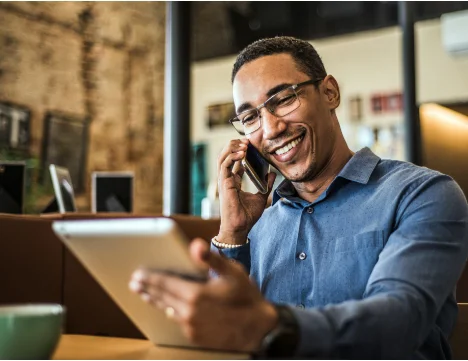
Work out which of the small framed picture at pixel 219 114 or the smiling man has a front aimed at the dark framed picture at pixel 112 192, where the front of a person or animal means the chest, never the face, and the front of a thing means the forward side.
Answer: the small framed picture

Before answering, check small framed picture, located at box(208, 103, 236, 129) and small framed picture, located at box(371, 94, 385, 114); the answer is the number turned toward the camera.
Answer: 2

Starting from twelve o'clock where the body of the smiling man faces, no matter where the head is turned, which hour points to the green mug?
The green mug is roughly at 12 o'clock from the smiling man.

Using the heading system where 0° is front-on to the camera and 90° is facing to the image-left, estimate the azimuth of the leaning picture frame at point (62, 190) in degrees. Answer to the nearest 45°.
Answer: approximately 315°

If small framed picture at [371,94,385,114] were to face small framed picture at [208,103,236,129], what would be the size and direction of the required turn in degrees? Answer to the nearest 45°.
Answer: approximately 90° to its right

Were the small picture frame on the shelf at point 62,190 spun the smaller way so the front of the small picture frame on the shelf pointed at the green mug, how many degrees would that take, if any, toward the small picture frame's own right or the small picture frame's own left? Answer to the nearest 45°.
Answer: approximately 45° to the small picture frame's own right

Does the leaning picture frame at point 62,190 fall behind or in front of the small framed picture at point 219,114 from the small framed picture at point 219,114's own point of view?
in front

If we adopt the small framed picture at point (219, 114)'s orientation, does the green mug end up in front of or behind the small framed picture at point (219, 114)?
in front

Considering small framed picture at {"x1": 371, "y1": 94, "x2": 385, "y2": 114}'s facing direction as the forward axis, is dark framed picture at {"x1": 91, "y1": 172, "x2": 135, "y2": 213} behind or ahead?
ahead

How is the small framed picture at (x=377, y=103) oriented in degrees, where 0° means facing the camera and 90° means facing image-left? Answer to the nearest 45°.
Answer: approximately 0°

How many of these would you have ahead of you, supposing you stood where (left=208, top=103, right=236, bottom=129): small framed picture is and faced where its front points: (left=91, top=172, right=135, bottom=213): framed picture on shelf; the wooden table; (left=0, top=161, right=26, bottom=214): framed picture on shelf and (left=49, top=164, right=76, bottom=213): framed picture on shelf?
4
